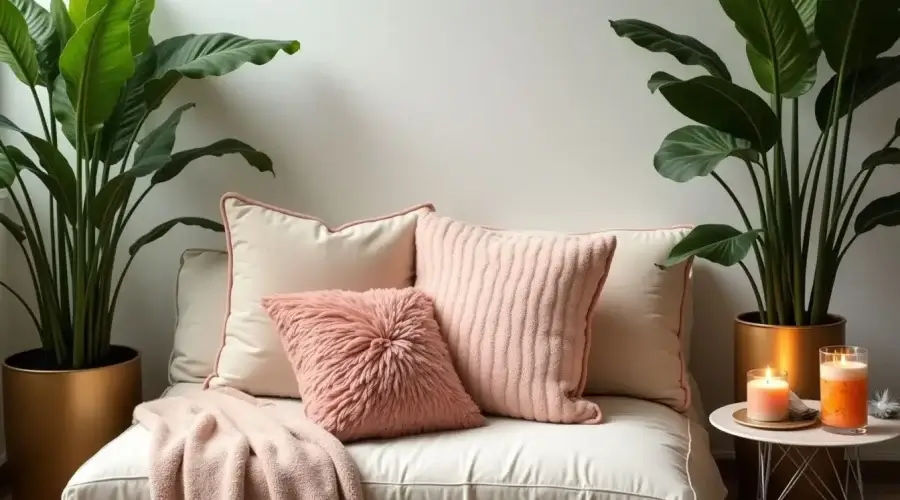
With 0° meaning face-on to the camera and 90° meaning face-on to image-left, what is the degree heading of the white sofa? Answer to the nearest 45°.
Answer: approximately 0°

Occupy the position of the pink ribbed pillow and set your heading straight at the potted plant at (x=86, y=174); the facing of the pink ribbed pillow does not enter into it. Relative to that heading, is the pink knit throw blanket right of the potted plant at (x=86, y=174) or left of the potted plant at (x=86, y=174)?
left

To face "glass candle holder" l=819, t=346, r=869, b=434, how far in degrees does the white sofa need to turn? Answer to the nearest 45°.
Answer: approximately 90° to its left

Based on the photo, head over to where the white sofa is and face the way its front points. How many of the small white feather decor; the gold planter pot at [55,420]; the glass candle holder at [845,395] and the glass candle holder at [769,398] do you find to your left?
3

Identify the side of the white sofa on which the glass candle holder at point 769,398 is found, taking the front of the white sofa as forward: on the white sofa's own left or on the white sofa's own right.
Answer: on the white sofa's own left

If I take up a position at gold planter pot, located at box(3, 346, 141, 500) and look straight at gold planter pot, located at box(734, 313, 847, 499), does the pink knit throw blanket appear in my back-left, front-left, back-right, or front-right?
front-right

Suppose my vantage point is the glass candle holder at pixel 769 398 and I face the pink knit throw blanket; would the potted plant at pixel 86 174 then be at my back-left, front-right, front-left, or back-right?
front-right

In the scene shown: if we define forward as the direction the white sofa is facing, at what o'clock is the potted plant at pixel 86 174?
The potted plant is roughly at 4 o'clock from the white sofa.

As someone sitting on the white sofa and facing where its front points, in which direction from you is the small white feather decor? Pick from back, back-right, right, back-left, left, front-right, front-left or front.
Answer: left
